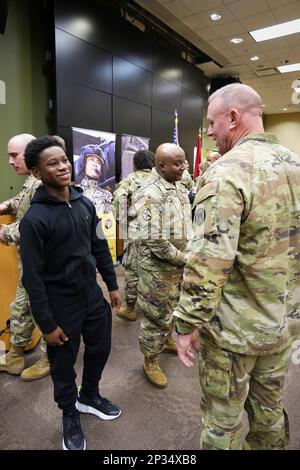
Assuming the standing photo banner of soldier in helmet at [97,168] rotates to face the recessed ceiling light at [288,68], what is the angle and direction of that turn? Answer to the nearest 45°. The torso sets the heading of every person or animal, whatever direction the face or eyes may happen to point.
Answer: approximately 90° to its left

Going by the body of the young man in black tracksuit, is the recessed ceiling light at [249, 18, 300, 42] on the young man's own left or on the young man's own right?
on the young man's own left

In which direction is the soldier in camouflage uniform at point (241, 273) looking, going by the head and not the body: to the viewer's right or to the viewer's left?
to the viewer's left

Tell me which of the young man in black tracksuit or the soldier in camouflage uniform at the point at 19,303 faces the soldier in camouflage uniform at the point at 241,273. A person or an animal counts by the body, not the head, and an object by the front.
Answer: the young man in black tracksuit

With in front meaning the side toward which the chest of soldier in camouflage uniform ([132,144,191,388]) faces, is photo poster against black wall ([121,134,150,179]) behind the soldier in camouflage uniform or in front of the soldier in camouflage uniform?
behind
